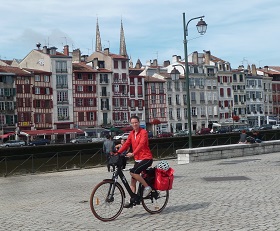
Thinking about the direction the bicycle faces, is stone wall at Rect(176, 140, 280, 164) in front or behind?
behind

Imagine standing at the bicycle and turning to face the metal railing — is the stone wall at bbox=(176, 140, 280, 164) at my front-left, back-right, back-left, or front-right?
front-right

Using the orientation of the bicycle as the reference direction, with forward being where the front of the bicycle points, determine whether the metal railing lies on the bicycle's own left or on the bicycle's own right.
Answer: on the bicycle's own right

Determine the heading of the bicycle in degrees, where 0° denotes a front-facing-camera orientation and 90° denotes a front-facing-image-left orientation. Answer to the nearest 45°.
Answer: approximately 45°
